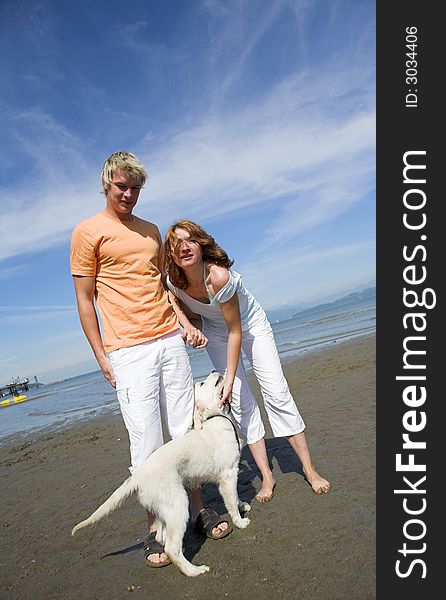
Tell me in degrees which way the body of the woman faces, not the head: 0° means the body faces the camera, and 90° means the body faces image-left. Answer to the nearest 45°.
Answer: approximately 45°

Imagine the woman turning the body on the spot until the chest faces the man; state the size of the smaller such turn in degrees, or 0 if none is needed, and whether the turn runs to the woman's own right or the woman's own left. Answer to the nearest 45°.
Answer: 0° — they already face them

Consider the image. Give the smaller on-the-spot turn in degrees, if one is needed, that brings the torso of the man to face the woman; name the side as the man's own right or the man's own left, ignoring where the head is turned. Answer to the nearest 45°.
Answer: approximately 90° to the man's own left

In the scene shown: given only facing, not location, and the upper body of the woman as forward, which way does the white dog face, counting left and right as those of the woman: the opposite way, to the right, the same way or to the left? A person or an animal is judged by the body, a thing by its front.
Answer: the opposite way

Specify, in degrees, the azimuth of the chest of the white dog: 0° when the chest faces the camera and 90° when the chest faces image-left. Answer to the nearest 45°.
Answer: approximately 225°
